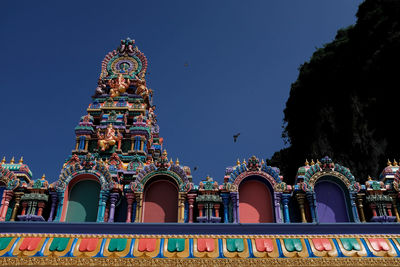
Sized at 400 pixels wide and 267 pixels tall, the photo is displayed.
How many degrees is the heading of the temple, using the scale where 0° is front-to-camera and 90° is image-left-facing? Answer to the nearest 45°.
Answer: approximately 0°
